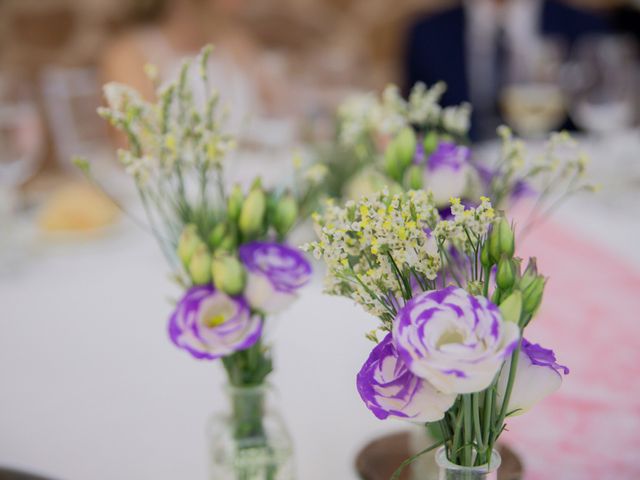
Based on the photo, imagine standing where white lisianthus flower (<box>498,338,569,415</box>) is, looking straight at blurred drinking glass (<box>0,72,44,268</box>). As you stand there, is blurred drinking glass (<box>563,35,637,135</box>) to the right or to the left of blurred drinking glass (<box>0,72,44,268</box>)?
right

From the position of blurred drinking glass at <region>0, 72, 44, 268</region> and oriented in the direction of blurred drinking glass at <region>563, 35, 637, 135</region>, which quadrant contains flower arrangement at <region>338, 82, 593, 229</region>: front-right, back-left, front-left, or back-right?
front-right

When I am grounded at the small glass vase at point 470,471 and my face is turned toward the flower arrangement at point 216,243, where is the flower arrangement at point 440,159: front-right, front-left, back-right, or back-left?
front-right

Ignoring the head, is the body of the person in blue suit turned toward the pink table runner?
yes

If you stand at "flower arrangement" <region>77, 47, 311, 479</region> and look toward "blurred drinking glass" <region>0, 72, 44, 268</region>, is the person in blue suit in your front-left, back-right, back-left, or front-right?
front-right

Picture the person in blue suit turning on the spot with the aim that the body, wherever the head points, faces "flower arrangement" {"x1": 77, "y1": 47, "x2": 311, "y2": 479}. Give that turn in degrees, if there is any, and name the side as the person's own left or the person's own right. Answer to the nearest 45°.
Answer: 0° — they already face it

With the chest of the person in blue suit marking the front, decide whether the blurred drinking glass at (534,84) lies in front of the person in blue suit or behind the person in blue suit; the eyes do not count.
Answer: in front

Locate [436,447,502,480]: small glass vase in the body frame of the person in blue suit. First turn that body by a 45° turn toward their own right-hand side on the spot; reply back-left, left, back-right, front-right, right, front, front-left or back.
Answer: front-left

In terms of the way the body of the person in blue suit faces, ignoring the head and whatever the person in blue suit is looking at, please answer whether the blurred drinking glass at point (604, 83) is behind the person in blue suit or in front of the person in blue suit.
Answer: in front

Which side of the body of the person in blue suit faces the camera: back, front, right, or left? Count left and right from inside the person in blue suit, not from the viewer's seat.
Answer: front

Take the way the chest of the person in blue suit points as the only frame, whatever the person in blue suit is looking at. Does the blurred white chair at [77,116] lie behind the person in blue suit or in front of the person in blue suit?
in front

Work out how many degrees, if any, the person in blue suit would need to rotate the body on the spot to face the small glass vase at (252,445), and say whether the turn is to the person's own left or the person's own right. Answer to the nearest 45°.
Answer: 0° — they already face it

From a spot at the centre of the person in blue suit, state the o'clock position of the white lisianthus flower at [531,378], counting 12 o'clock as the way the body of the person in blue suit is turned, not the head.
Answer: The white lisianthus flower is roughly at 12 o'clock from the person in blue suit.

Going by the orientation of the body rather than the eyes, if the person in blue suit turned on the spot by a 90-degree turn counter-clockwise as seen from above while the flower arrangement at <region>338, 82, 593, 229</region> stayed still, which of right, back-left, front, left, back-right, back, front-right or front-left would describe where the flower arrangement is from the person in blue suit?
right
